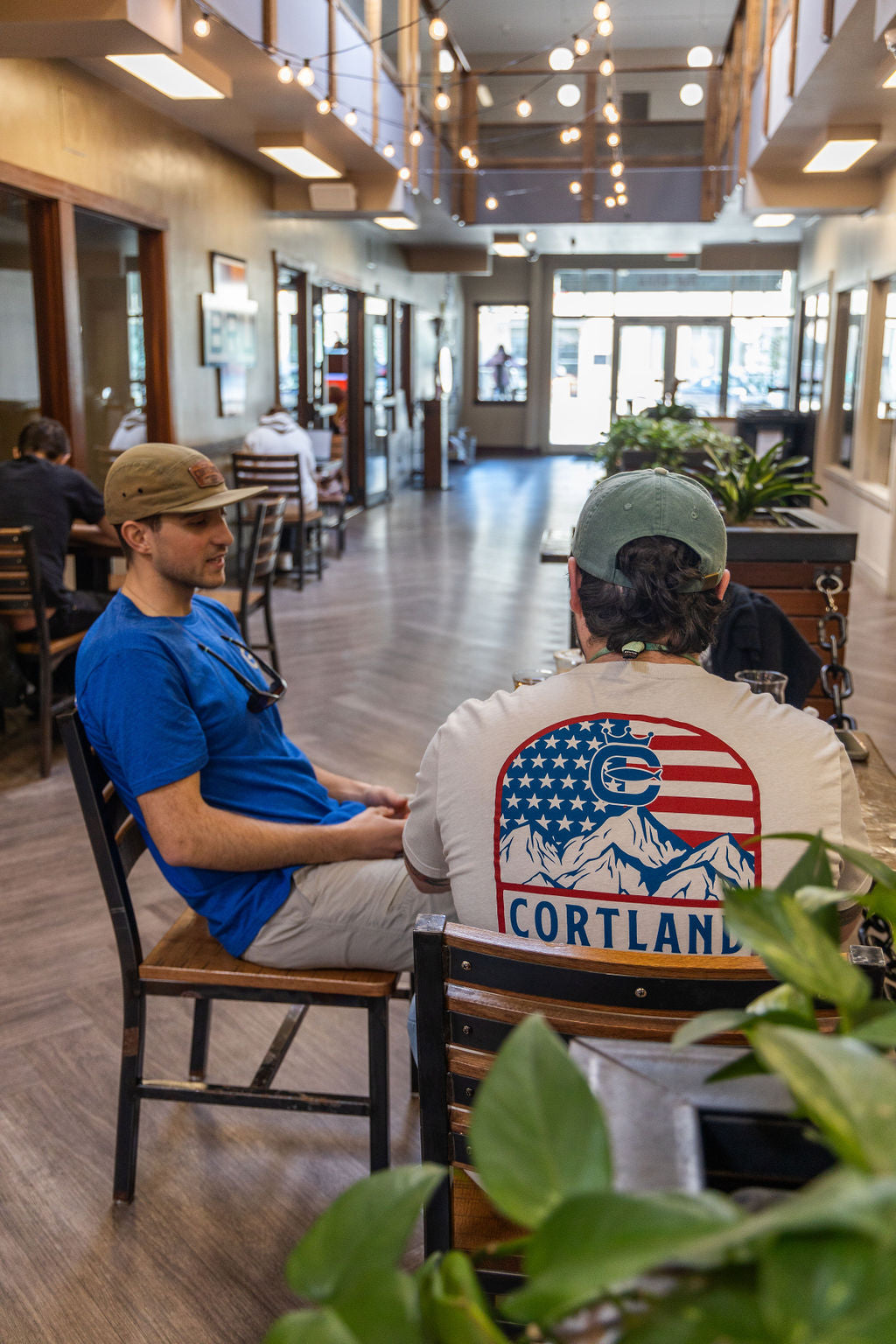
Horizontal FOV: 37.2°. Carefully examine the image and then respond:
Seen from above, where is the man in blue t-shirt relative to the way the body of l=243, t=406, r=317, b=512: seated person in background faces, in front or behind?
behind

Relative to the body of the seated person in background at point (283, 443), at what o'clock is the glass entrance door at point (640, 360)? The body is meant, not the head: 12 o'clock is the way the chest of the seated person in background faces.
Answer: The glass entrance door is roughly at 1 o'clock from the seated person in background.

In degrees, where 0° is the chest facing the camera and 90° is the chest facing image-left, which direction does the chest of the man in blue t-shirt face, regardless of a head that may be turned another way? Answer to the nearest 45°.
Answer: approximately 270°

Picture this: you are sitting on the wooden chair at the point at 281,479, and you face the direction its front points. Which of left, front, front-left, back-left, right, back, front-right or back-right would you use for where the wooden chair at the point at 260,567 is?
back-right

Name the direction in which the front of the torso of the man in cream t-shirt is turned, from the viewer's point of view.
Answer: away from the camera

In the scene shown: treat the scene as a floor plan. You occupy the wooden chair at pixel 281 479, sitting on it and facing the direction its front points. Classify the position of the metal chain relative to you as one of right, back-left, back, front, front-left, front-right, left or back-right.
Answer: back-right

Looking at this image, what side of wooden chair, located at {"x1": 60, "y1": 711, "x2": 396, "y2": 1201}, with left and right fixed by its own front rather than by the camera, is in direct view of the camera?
right

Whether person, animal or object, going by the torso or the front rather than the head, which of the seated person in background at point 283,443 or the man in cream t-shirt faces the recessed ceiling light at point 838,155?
the man in cream t-shirt

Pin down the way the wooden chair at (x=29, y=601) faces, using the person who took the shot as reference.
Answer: facing away from the viewer and to the right of the viewer

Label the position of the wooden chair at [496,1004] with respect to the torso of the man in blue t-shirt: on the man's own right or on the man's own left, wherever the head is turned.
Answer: on the man's own right

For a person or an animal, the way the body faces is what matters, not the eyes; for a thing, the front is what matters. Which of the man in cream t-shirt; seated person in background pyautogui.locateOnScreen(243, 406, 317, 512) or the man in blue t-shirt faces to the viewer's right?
the man in blue t-shirt

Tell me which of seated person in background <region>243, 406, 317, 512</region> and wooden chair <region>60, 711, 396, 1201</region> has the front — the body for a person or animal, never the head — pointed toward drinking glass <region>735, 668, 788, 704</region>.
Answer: the wooden chair

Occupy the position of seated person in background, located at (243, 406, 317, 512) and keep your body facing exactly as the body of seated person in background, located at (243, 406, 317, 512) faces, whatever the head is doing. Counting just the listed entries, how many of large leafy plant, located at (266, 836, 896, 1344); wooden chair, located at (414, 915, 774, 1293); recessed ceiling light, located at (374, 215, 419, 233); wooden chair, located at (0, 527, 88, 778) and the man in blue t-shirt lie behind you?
4

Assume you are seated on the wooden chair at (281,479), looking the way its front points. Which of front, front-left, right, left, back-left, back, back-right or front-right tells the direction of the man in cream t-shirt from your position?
back-right
